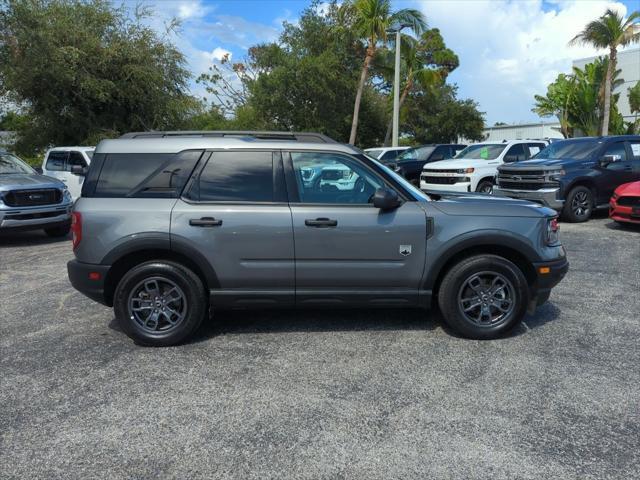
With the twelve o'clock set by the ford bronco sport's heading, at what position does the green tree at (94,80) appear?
The green tree is roughly at 8 o'clock from the ford bronco sport.

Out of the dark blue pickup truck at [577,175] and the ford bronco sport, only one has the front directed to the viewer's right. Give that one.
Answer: the ford bronco sport

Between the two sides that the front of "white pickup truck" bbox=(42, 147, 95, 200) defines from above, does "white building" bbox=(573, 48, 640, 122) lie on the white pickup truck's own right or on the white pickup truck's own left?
on the white pickup truck's own left

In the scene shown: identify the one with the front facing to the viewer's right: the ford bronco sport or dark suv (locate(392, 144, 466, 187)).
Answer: the ford bronco sport

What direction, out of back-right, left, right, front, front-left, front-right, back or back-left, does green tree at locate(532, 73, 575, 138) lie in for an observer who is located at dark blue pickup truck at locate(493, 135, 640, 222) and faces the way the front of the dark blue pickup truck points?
back-right

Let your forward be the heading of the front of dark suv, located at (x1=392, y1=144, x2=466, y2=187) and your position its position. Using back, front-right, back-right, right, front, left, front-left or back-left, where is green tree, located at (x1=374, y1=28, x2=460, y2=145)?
back-right

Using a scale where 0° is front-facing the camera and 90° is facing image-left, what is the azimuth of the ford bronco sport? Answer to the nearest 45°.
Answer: approximately 270°

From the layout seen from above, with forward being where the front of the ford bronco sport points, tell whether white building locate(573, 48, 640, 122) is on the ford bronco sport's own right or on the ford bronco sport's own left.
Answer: on the ford bronco sport's own left
